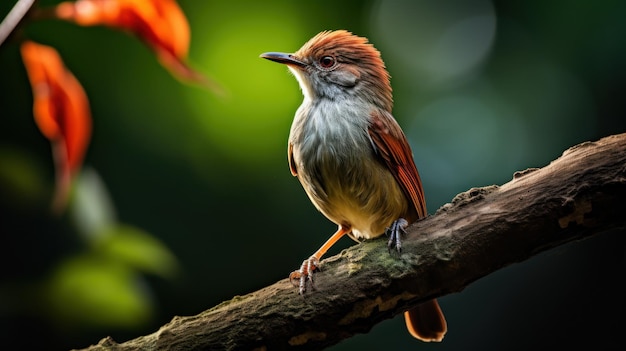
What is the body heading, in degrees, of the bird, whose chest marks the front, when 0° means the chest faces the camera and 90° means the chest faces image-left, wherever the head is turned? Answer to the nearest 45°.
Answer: approximately 45°

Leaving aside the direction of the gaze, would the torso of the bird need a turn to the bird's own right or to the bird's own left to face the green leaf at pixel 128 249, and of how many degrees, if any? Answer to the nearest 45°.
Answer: approximately 45° to the bird's own right

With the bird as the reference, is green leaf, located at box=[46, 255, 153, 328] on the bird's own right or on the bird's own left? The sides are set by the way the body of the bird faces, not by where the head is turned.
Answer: on the bird's own right
